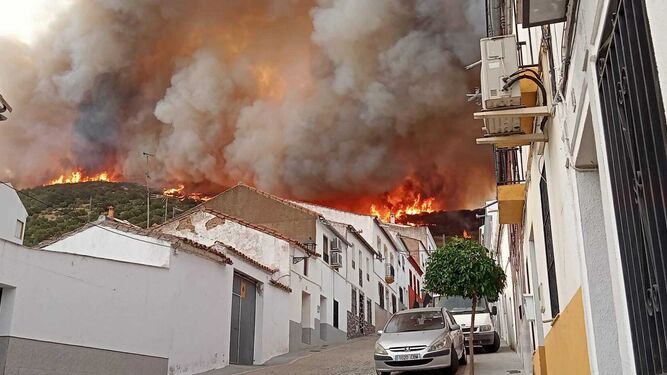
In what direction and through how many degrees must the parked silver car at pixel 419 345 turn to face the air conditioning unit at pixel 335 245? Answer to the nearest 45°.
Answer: approximately 135° to its right

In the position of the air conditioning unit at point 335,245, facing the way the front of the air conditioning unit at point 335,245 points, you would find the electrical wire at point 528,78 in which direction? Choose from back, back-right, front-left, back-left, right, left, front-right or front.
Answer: front-right

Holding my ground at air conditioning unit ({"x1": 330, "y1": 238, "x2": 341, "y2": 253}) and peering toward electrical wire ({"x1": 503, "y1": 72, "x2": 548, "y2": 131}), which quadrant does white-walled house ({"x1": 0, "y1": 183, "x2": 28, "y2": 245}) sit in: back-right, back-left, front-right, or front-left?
front-right

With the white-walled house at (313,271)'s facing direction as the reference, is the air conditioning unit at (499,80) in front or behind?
in front

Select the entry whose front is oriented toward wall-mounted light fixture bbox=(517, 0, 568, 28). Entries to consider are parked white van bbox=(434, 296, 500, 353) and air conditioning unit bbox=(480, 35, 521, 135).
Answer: the parked white van

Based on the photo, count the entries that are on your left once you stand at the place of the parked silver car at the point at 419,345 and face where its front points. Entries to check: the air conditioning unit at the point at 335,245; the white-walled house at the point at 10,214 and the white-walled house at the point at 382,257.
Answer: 0

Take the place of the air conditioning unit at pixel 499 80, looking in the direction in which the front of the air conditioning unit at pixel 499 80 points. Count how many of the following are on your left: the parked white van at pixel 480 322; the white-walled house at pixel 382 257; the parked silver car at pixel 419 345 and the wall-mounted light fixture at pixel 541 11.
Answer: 1

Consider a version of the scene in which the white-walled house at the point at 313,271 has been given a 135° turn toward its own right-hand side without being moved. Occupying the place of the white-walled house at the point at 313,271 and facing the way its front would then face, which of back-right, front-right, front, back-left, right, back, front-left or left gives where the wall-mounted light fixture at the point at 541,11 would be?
left

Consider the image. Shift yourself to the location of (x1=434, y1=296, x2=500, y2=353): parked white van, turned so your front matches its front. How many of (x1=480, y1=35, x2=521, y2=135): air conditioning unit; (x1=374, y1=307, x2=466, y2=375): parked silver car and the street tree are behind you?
0

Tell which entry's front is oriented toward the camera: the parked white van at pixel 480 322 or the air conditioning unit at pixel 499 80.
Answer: the parked white van

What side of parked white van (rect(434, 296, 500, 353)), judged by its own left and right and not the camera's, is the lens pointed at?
front

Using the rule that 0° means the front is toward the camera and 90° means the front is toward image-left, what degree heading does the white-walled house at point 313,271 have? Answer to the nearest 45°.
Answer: approximately 315°

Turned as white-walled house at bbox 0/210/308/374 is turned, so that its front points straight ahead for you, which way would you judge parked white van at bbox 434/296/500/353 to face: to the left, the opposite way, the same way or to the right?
to the right

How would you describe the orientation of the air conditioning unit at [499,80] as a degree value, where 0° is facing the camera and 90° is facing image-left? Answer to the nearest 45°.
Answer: approximately 90°

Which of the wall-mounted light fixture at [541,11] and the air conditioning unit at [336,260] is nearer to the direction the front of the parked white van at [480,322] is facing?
the wall-mounted light fixture

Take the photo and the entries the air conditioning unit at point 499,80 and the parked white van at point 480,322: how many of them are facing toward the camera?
1
